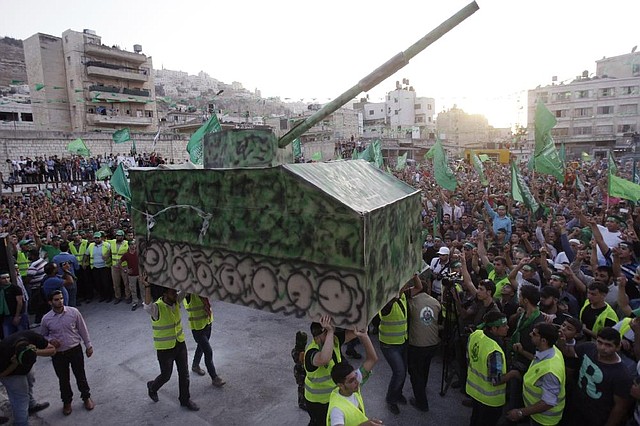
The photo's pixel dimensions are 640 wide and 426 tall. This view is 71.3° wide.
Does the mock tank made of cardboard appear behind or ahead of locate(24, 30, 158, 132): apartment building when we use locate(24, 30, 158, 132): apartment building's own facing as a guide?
ahead

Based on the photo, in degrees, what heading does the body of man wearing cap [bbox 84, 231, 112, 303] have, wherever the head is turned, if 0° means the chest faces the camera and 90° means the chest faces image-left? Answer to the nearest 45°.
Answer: approximately 0°

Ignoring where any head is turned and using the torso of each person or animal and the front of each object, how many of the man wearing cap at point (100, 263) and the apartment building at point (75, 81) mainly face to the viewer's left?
0

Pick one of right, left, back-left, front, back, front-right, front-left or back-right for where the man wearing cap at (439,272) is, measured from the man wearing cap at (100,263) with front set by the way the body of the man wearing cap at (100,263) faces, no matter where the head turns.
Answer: front-left

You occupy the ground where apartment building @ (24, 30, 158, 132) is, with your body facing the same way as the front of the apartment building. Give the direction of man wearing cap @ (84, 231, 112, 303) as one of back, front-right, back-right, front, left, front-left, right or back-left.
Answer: front-right

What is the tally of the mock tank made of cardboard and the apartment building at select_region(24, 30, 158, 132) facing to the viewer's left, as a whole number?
0

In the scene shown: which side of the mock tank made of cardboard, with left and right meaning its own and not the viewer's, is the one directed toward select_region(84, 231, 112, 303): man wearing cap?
back

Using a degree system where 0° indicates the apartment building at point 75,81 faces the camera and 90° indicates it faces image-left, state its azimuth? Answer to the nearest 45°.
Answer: approximately 315°

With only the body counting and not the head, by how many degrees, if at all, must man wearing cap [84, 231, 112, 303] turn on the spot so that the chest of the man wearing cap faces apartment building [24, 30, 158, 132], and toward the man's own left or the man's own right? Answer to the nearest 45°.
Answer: approximately 180°

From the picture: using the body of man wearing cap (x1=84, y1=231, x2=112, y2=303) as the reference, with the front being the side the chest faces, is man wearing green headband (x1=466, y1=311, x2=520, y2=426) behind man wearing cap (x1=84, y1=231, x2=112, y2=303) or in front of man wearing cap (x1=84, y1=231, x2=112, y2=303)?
in front
